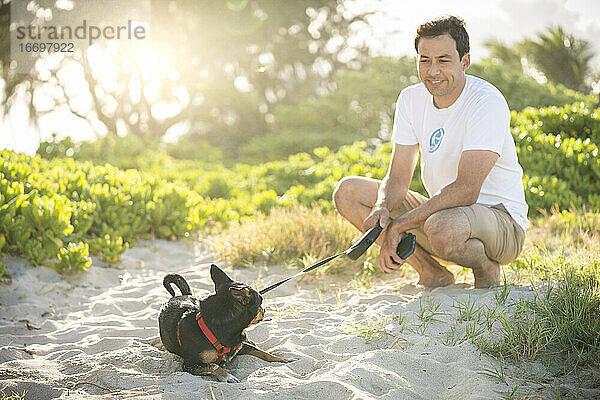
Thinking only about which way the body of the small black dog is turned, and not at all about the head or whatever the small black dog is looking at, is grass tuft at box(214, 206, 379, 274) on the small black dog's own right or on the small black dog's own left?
on the small black dog's own left

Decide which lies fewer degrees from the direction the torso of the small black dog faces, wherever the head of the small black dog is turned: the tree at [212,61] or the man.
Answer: the man

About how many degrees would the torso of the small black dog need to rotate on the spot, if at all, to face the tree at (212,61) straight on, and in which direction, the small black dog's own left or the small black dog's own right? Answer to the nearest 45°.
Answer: approximately 135° to the small black dog's own left

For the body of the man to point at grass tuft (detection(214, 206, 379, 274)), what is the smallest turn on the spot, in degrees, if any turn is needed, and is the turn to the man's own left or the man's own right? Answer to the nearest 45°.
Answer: approximately 90° to the man's own right

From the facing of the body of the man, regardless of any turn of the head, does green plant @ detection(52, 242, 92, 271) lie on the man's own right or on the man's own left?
on the man's own right

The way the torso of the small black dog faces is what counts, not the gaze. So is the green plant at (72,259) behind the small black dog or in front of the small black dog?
behind

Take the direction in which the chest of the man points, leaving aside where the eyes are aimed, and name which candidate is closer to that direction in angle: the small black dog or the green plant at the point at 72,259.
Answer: the small black dog

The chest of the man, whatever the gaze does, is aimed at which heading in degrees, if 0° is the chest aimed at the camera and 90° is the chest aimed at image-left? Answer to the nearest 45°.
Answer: approximately 45°

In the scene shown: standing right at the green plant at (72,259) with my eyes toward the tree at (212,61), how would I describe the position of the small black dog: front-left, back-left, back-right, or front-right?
back-right
